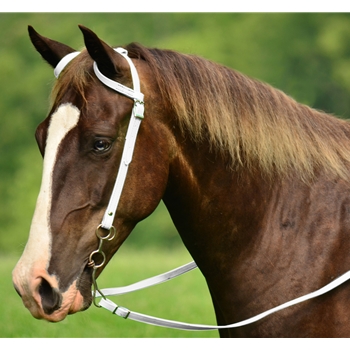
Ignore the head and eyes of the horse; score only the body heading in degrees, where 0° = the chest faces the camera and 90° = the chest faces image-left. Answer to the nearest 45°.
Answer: approximately 90°
